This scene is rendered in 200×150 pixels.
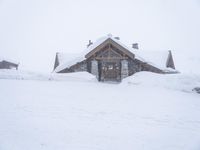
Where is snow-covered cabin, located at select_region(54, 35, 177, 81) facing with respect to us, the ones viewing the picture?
facing the viewer

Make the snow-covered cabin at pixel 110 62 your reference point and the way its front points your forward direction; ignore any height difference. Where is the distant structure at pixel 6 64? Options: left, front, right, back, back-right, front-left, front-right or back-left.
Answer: back-right
